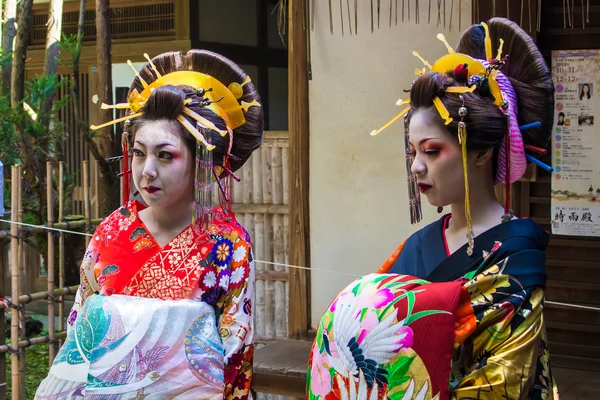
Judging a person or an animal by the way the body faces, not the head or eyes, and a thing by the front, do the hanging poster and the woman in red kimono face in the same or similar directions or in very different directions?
same or similar directions

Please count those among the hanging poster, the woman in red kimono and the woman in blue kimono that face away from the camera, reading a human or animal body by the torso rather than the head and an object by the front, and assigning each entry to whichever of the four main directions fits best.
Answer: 0

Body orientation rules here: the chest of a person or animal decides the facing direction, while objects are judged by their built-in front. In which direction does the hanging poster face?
toward the camera

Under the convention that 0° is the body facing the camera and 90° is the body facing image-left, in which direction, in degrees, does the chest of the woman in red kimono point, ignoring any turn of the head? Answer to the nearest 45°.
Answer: approximately 45°

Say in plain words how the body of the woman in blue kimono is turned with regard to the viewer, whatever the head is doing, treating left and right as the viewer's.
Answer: facing the viewer and to the left of the viewer

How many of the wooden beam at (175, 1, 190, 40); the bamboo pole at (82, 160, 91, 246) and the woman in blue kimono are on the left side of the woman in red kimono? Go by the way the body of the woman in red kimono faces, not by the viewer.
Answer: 1

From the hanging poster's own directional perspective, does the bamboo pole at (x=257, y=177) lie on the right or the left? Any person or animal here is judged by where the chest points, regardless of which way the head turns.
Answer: on its right

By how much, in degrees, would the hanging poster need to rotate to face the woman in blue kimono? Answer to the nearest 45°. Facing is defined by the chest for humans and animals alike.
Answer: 0° — it already faces them

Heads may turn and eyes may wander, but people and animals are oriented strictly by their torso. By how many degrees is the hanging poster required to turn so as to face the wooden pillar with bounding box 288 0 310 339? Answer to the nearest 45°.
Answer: approximately 90° to its right

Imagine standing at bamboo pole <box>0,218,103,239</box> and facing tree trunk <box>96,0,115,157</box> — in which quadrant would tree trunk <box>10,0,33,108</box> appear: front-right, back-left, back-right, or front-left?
front-left
